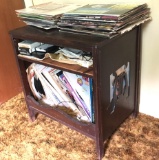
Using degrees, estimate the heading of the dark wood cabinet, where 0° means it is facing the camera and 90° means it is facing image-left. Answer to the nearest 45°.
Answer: approximately 45°

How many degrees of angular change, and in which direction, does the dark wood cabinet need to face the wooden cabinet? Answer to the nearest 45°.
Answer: approximately 90° to its right
